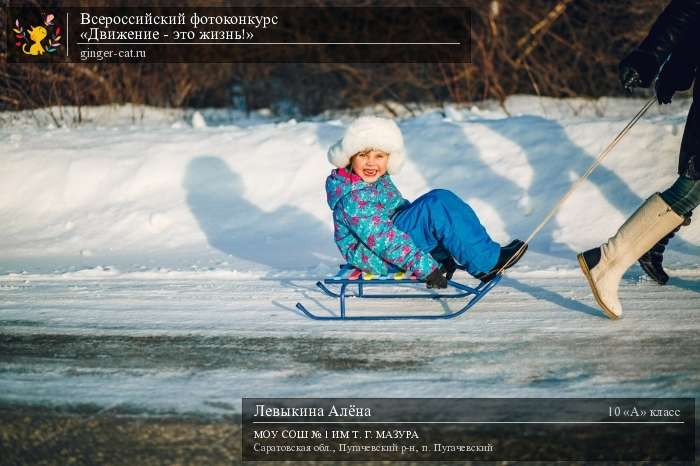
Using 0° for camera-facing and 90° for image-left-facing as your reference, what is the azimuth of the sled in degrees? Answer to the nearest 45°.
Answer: approximately 270°

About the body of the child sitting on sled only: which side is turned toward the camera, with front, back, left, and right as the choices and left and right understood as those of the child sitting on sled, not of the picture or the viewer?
right
